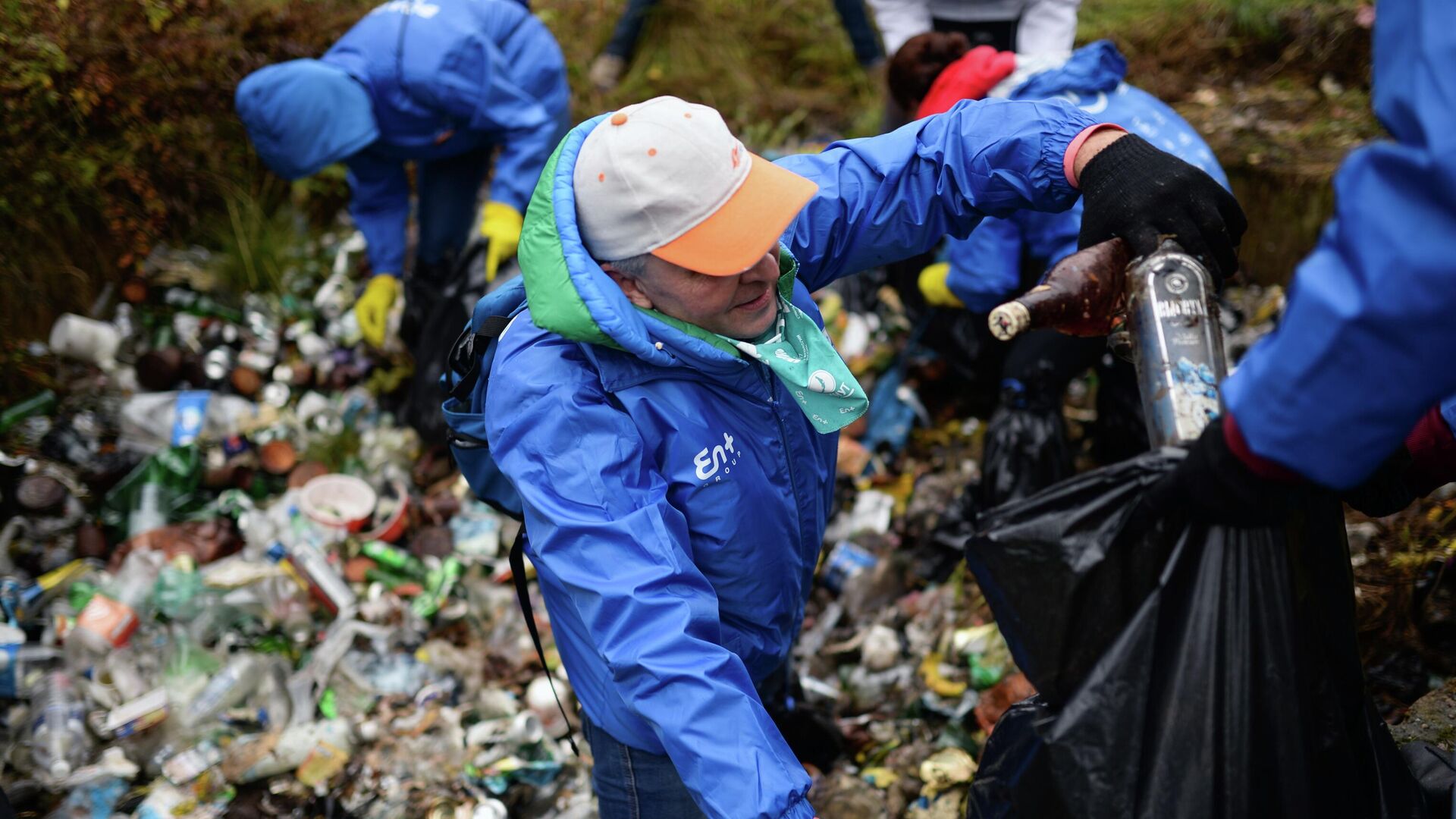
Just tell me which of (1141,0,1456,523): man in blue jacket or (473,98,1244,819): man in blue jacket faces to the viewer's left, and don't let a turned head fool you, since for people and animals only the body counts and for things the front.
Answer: (1141,0,1456,523): man in blue jacket

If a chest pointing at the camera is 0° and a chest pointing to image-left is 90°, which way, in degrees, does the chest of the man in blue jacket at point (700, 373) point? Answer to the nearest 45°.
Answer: approximately 315°

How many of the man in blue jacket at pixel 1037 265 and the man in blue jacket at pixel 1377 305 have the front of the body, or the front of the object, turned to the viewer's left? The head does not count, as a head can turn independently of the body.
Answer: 2

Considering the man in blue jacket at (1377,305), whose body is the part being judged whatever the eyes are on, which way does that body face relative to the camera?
to the viewer's left

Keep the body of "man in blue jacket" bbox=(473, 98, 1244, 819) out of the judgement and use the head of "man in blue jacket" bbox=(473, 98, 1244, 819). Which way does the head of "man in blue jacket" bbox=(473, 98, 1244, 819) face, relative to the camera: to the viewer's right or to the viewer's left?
to the viewer's right

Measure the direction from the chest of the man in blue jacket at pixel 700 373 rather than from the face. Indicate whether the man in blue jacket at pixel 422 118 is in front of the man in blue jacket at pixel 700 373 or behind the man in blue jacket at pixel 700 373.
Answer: behind

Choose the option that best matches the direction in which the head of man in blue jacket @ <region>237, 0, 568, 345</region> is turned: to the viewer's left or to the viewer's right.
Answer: to the viewer's left

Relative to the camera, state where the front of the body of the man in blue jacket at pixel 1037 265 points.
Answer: to the viewer's left

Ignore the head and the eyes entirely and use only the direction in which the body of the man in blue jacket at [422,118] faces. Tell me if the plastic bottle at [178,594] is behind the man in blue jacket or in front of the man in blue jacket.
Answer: in front
